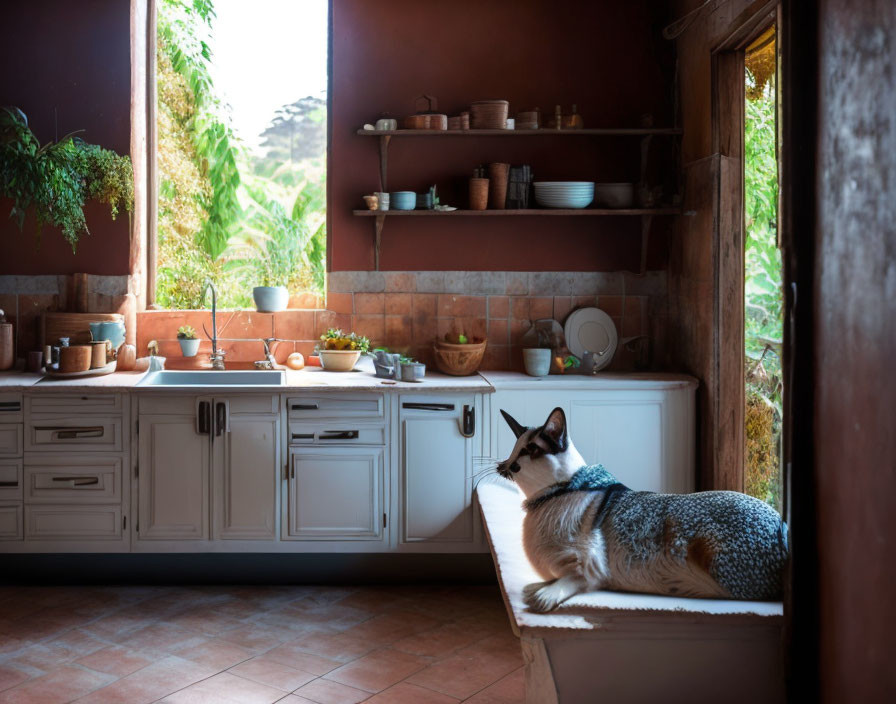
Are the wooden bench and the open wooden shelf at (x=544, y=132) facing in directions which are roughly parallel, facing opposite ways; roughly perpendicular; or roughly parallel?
roughly perpendicular

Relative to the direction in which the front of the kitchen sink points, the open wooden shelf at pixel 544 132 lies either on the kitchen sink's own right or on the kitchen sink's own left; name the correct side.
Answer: on the kitchen sink's own left

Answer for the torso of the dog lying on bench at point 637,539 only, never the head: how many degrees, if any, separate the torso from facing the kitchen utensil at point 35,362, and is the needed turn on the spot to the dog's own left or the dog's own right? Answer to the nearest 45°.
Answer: approximately 45° to the dog's own right

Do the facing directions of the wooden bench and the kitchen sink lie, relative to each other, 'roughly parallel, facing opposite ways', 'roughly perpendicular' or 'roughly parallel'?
roughly perpendicular

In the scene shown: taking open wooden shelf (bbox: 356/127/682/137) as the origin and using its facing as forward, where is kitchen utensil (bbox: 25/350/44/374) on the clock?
The kitchen utensil is roughly at 3 o'clock from the open wooden shelf.

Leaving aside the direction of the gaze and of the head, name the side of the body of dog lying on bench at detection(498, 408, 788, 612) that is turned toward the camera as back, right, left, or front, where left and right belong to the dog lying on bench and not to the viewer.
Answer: left

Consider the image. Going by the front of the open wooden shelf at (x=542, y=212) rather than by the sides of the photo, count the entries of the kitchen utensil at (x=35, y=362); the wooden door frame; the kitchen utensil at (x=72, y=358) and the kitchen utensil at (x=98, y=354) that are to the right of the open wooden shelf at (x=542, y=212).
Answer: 3

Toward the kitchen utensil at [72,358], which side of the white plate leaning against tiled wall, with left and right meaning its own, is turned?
right

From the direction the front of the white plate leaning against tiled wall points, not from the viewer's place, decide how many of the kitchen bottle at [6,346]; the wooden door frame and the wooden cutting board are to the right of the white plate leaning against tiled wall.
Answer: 2

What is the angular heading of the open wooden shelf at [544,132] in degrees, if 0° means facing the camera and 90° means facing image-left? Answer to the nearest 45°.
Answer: approximately 0°
